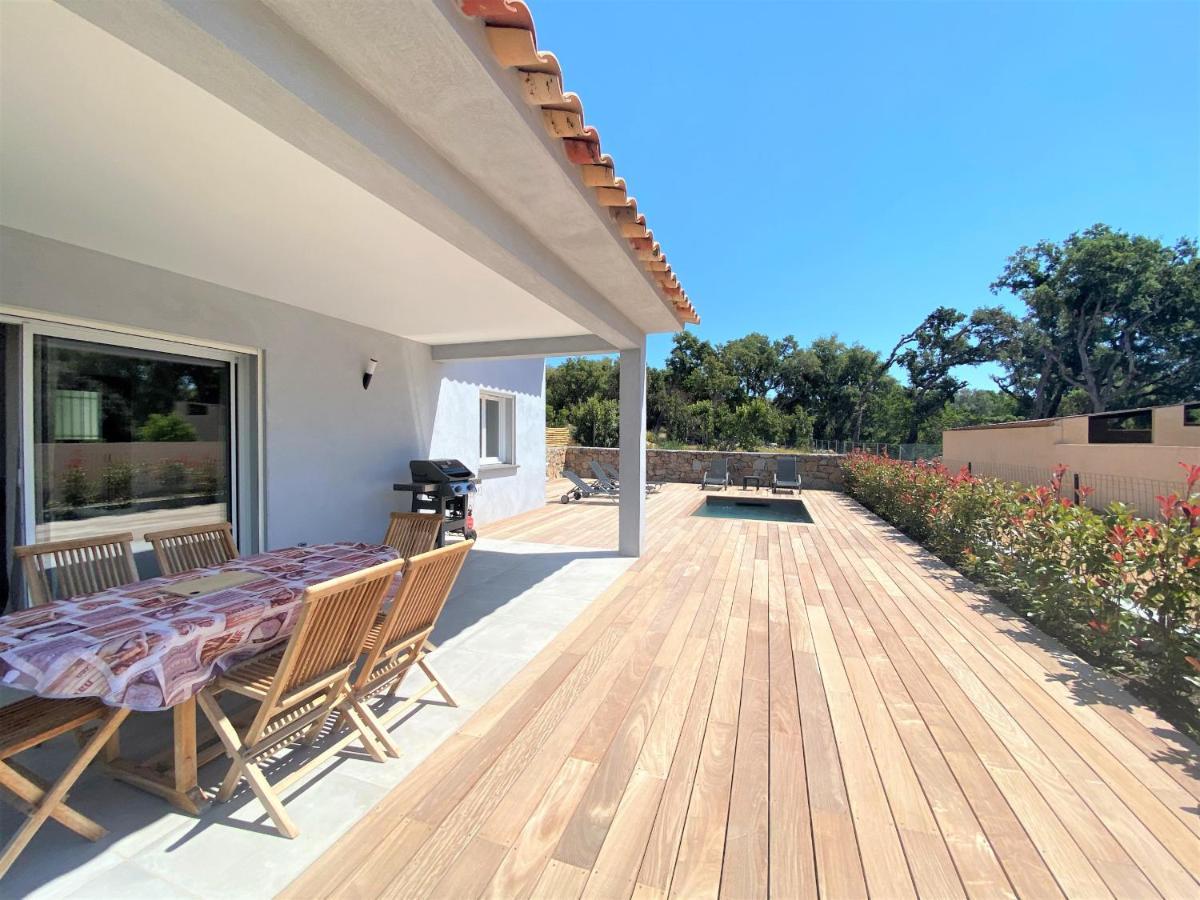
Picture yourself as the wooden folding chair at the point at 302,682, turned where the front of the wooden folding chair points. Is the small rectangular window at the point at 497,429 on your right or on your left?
on your right

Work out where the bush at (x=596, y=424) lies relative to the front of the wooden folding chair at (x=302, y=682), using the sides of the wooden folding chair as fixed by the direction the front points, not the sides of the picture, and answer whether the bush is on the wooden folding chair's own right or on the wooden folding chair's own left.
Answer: on the wooden folding chair's own right

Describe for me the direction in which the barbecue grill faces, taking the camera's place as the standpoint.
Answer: facing the viewer and to the right of the viewer

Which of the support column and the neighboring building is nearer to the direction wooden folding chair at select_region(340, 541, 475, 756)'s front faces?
the support column

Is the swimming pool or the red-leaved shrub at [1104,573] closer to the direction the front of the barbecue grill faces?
the red-leaved shrub

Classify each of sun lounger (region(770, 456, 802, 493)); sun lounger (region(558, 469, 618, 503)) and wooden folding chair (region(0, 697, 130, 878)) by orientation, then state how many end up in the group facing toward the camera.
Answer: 1

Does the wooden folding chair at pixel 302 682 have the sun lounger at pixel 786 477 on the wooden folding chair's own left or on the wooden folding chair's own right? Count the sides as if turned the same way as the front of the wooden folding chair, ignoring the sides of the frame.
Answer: on the wooden folding chair's own right

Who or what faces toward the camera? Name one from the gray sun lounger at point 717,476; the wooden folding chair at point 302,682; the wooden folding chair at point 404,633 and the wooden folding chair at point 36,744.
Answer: the gray sun lounger

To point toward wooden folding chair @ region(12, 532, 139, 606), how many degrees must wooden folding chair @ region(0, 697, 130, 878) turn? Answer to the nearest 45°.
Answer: approximately 45° to its left

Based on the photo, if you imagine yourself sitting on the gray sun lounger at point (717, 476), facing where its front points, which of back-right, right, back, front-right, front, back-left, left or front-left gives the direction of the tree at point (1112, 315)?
back-left

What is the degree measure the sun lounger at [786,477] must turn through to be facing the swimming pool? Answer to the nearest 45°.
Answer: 0° — it already faces it

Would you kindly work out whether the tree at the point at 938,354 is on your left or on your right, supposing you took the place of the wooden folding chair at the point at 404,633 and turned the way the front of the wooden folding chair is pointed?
on your right

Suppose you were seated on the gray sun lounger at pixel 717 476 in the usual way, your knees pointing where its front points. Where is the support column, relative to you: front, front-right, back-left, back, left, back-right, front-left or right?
front

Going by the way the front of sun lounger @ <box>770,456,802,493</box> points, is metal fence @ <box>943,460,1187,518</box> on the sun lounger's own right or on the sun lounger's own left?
on the sun lounger's own left

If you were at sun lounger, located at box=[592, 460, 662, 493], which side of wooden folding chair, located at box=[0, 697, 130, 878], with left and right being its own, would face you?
front

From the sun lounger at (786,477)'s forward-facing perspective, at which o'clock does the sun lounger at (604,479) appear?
the sun lounger at (604,479) is roughly at 2 o'clock from the sun lounger at (786,477).

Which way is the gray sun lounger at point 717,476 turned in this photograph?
toward the camera

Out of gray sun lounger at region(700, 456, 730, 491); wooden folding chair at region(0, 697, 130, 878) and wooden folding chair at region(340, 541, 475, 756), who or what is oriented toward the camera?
the gray sun lounger

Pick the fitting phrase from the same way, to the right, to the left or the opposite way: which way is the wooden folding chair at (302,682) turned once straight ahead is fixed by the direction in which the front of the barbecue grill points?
the opposite way

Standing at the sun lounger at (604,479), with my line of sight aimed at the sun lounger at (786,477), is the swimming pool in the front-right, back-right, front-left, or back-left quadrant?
front-right

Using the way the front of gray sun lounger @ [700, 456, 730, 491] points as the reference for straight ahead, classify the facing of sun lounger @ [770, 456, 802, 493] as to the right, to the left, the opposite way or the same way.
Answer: the same way
